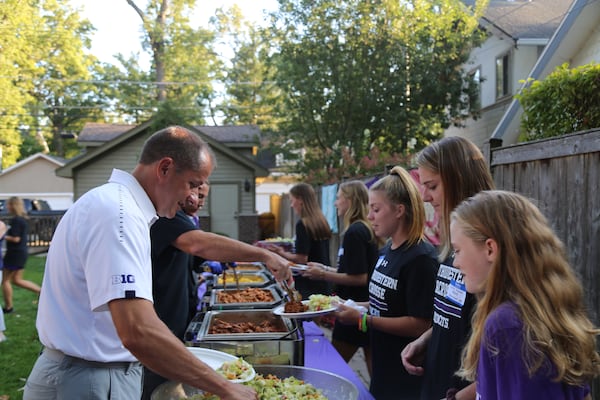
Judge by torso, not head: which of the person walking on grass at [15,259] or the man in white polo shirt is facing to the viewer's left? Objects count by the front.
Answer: the person walking on grass

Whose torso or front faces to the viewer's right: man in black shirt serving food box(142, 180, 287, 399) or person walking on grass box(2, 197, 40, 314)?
man in black shirt serving food box(142, 180, 287, 399)

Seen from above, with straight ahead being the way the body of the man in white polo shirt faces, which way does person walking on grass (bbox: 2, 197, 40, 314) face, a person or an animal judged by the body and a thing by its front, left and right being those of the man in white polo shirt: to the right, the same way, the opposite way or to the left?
the opposite way

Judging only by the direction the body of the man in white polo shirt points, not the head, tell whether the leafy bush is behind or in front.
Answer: in front

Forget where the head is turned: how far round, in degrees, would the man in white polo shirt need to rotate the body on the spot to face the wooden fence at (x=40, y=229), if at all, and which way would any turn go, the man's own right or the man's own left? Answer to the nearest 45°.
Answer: approximately 90° to the man's own left

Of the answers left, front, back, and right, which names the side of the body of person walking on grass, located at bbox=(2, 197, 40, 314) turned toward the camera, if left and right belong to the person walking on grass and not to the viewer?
left

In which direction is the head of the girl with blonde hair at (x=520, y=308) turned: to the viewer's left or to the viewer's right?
to the viewer's left

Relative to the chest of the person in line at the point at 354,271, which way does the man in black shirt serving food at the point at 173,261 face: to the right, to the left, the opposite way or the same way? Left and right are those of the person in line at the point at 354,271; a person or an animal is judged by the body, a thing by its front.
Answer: the opposite way

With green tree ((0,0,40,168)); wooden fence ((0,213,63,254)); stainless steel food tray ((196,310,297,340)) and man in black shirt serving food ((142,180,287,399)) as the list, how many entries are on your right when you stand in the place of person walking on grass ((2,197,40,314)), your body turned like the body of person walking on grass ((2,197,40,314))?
2

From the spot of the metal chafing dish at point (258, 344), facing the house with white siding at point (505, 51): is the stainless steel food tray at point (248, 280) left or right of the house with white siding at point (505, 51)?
left

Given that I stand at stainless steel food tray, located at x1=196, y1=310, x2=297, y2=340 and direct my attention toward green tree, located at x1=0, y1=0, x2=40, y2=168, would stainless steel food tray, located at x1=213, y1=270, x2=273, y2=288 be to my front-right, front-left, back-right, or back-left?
front-right

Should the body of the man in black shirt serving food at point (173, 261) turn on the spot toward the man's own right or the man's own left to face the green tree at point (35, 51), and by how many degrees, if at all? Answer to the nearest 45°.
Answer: approximately 90° to the man's own left

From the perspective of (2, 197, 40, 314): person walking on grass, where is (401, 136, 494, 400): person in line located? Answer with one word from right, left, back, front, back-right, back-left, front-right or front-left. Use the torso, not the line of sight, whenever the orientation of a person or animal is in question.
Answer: left

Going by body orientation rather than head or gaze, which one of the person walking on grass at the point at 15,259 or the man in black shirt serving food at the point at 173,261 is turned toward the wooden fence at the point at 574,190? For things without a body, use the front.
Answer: the man in black shirt serving food at the point at 173,261

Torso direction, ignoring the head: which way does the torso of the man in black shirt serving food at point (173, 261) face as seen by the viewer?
to the viewer's right

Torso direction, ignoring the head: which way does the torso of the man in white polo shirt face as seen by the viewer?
to the viewer's right

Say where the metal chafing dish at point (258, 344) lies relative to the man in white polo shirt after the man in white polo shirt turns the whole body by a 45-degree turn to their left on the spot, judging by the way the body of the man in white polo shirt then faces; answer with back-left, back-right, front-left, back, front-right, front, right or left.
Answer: front

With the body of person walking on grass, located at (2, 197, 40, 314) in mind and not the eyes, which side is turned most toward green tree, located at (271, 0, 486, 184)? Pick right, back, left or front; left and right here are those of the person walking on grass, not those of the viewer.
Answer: back

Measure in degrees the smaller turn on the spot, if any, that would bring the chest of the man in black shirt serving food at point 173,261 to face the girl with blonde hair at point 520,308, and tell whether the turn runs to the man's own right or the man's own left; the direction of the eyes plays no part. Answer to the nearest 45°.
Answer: approximately 45° to the man's own right

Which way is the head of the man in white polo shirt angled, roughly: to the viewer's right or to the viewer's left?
to the viewer's right
